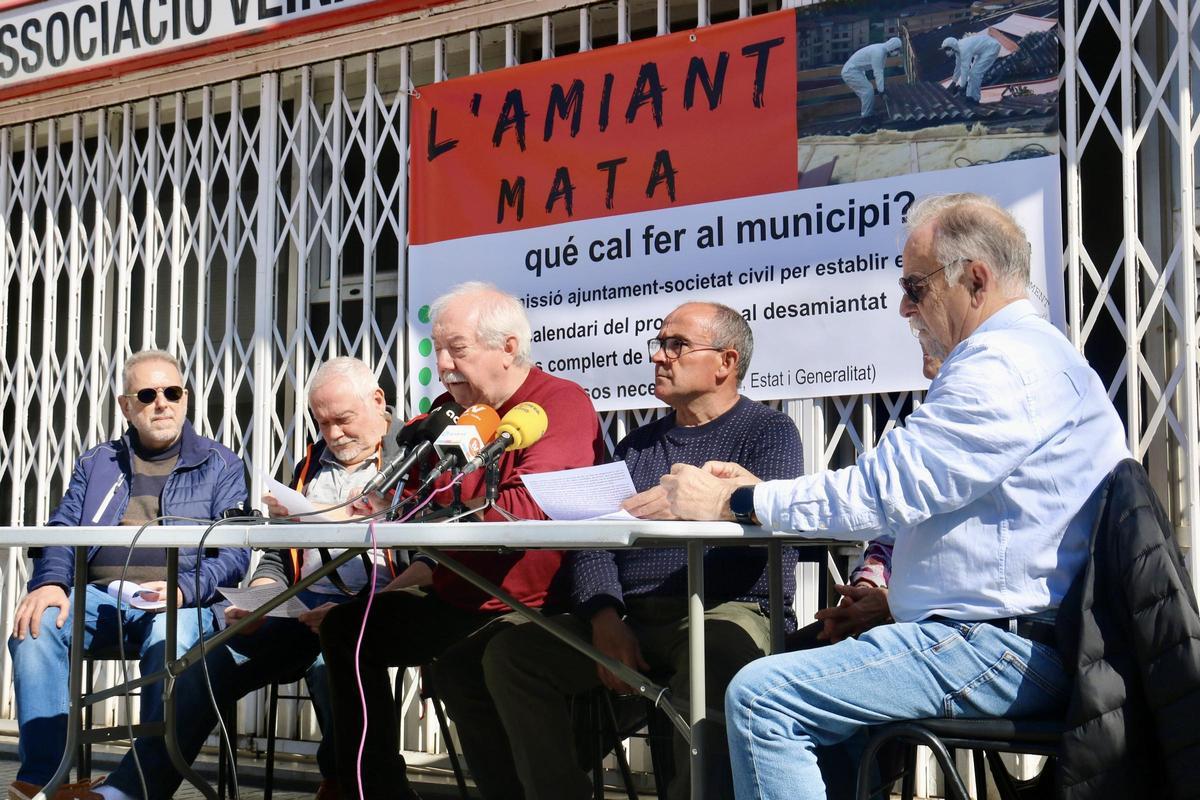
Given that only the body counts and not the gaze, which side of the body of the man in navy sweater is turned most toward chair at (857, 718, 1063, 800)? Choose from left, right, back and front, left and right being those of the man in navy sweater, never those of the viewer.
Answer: left

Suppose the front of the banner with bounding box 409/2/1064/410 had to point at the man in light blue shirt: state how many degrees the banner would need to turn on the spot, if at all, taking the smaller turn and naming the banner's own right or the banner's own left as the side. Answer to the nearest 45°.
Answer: approximately 45° to the banner's own left

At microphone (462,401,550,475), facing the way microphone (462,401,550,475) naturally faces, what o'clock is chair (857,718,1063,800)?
The chair is roughly at 3 o'clock from the microphone.

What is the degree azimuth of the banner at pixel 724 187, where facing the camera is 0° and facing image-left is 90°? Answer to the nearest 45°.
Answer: approximately 45°

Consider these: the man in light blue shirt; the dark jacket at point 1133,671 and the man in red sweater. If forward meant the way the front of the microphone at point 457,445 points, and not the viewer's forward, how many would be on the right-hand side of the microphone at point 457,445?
2

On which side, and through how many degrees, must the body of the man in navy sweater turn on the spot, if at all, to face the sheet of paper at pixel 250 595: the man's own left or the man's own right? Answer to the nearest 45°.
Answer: approximately 45° to the man's own right

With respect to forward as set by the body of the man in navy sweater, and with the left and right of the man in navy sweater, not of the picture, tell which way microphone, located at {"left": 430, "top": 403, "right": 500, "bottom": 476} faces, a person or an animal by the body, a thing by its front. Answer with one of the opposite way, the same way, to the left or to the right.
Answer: the opposite way

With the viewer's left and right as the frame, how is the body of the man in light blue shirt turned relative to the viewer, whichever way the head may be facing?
facing to the left of the viewer

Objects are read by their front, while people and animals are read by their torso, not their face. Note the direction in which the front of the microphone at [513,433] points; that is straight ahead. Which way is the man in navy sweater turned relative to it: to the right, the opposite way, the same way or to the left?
the opposite way
